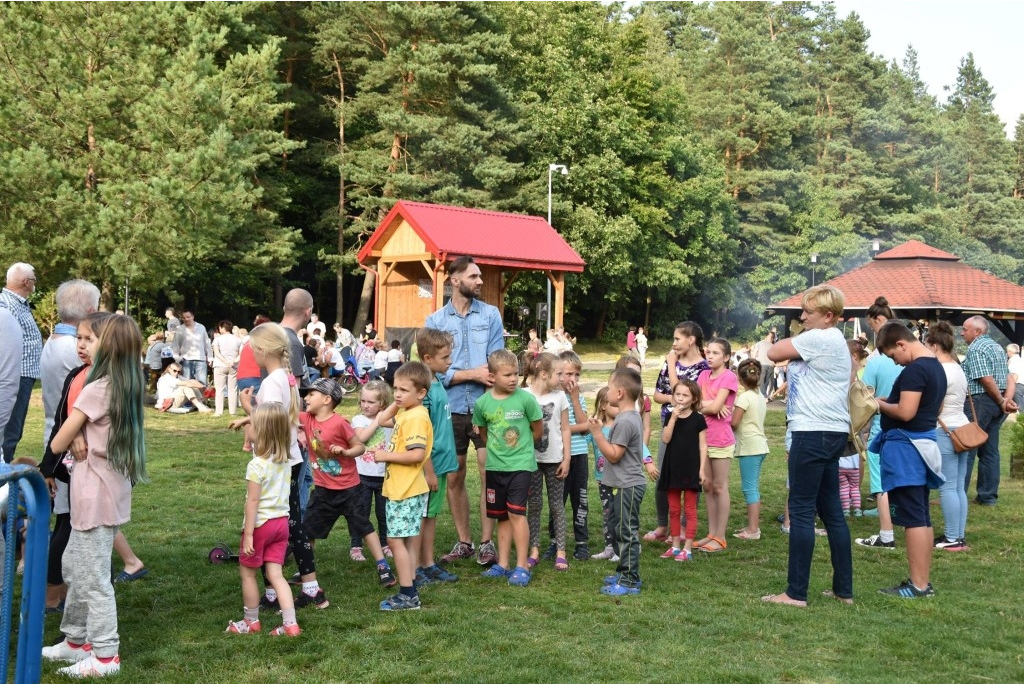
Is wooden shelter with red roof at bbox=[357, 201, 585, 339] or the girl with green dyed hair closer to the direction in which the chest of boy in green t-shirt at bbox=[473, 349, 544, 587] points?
the girl with green dyed hair

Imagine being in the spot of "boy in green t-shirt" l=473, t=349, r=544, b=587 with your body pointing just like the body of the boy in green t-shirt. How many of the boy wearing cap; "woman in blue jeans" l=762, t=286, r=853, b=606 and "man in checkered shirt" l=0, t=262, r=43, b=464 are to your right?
2

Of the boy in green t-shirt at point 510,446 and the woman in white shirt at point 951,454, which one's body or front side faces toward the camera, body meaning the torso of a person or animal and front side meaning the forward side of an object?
the boy in green t-shirt

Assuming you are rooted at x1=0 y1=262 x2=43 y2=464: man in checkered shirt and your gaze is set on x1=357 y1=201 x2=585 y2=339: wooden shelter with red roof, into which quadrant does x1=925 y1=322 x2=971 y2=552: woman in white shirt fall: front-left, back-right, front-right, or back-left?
front-right

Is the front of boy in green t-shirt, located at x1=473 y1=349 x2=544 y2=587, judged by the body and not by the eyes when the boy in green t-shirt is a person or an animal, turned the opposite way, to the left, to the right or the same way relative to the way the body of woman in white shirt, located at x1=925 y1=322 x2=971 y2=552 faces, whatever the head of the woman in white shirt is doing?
to the left

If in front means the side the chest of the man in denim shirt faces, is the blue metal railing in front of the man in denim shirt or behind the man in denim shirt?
in front

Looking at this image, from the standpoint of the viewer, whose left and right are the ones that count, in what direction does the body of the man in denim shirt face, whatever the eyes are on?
facing the viewer

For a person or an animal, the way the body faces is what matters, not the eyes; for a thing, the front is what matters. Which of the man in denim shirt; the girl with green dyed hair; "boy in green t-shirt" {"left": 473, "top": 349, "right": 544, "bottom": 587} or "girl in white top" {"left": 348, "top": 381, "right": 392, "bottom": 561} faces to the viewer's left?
the girl with green dyed hair

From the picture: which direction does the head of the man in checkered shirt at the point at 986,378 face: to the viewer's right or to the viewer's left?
to the viewer's left

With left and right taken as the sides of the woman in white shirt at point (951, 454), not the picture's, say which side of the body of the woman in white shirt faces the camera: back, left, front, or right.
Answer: left

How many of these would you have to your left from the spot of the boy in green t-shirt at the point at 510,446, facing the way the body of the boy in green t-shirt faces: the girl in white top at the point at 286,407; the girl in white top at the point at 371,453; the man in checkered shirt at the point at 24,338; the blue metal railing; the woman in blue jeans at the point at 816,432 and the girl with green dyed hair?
1

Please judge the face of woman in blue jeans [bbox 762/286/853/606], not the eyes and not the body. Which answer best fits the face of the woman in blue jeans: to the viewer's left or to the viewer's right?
to the viewer's left

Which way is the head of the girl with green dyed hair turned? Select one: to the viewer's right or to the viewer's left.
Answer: to the viewer's left

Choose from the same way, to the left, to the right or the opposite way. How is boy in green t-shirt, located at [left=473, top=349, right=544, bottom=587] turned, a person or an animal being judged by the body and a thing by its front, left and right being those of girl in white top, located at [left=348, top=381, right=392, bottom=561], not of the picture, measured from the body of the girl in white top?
the same way

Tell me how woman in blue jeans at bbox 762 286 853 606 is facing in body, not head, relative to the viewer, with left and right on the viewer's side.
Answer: facing to the left of the viewer
